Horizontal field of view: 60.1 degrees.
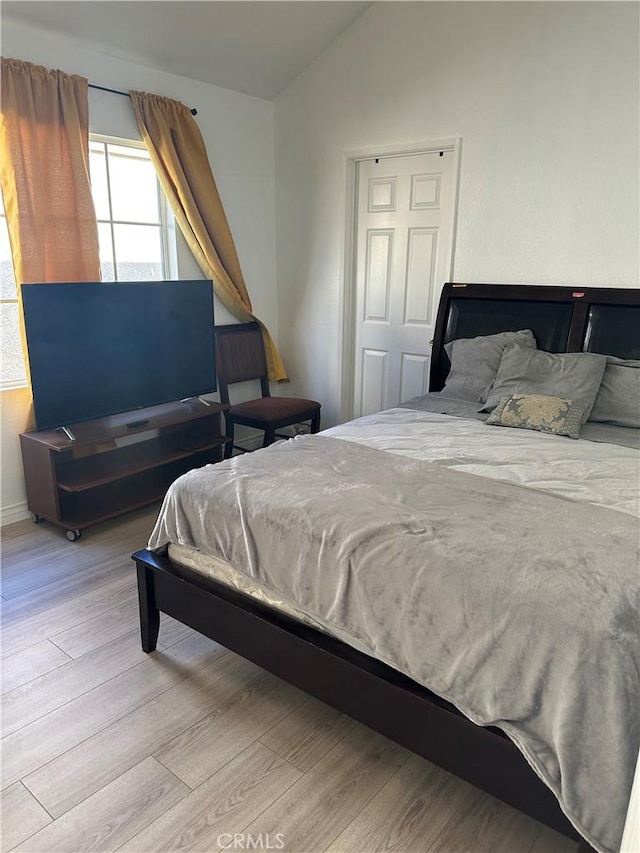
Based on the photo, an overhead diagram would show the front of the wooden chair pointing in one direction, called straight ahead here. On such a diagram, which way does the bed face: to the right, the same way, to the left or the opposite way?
to the right

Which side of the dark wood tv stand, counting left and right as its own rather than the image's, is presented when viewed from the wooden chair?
left

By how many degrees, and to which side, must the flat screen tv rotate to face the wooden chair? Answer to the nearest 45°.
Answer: approximately 90° to its left

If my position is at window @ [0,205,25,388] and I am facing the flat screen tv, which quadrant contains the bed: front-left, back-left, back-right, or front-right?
front-right

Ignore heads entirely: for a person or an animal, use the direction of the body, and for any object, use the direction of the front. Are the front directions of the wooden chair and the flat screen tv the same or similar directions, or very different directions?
same or similar directions

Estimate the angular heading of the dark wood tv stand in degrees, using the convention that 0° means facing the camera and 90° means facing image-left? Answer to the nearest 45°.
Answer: approximately 315°

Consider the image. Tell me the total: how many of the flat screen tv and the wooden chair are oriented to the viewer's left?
0

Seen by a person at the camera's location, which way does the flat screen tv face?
facing the viewer and to the right of the viewer

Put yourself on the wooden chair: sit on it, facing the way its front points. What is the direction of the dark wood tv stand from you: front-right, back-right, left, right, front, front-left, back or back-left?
right

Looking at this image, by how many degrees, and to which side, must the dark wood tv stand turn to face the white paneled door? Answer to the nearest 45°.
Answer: approximately 45° to its left

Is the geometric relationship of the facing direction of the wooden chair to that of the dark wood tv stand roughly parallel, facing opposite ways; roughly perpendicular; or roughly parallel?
roughly parallel

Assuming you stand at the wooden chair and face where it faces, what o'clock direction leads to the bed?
The bed is roughly at 1 o'clock from the wooden chair.

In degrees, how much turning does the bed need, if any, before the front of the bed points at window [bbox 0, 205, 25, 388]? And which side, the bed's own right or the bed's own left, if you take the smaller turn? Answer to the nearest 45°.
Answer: approximately 90° to the bed's own right

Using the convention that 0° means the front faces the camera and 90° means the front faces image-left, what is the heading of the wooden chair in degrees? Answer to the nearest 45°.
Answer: approximately 315°

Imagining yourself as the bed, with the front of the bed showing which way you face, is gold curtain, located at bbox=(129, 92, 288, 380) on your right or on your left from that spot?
on your right

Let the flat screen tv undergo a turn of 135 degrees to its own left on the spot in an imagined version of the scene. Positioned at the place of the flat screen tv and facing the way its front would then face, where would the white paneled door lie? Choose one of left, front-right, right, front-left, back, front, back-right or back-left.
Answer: right
